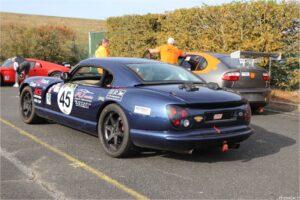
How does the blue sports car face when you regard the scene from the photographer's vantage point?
facing away from the viewer and to the left of the viewer

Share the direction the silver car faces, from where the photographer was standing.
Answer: facing away from the viewer and to the left of the viewer

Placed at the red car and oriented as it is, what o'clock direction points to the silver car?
The silver car is roughly at 2 o'clock from the red car.

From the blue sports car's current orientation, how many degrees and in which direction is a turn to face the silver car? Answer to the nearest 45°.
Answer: approximately 90° to its right

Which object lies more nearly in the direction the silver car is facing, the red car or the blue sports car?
the red car
